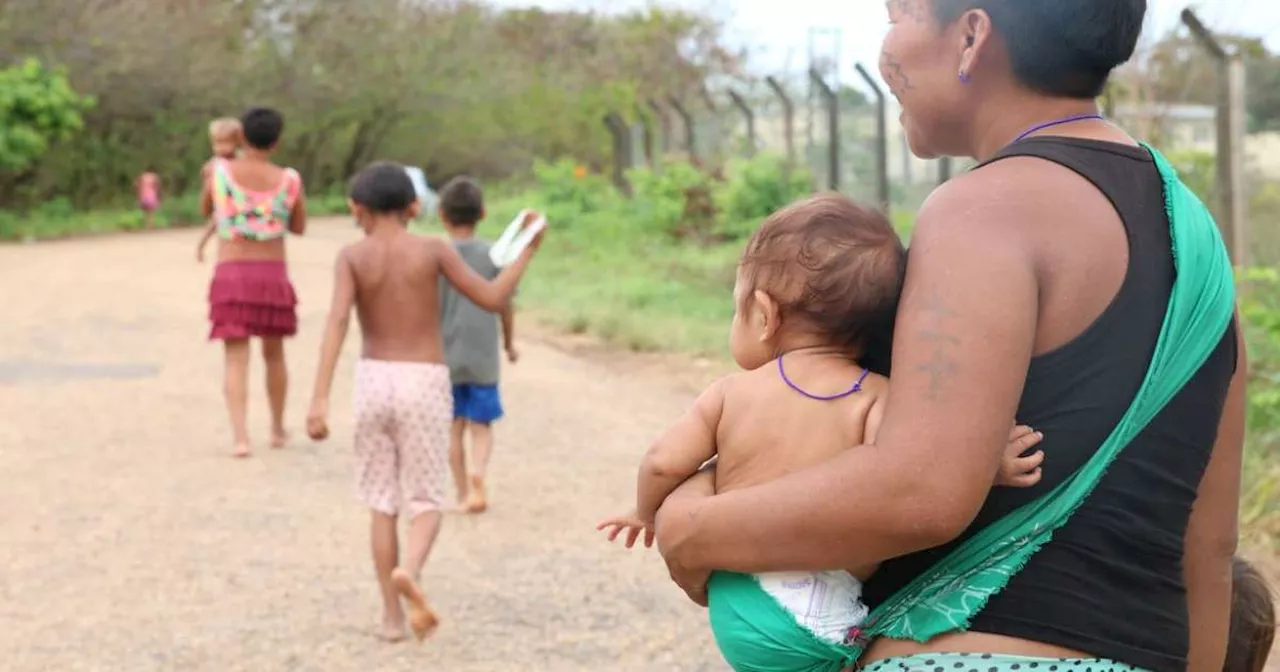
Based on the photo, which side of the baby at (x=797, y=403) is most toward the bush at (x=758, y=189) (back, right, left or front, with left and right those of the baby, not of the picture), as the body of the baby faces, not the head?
front

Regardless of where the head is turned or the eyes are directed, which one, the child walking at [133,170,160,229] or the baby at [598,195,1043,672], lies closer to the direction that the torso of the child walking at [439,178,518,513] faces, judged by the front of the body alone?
the child walking

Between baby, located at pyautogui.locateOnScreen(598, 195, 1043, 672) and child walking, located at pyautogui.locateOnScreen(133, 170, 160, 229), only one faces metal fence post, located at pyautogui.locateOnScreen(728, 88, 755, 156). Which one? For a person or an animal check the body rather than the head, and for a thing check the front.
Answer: the baby

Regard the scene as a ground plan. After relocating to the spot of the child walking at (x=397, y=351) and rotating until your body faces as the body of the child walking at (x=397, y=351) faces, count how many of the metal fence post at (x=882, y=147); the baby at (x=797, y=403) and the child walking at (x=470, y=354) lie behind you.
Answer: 1

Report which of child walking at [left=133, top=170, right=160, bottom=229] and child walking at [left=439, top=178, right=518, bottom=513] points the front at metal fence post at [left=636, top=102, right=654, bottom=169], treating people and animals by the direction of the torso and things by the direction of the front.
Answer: child walking at [left=439, top=178, right=518, bottom=513]

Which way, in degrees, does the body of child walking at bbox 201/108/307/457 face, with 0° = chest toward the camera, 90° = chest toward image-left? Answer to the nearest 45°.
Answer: approximately 180°

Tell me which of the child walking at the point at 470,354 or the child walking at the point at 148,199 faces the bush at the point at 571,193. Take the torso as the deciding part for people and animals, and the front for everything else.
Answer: the child walking at the point at 470,354

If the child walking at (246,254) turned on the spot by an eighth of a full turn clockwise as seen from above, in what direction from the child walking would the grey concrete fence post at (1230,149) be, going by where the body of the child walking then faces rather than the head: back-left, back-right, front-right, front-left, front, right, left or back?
front-right

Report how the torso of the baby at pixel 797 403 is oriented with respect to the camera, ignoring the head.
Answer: away from the camera

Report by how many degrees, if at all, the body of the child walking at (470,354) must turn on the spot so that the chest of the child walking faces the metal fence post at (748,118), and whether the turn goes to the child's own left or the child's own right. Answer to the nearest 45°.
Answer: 0° — they already face it

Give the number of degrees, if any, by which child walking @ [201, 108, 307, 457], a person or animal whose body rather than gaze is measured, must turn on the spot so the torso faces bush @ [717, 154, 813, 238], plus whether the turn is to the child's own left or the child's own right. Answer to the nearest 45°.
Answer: approximately 45° to the child's own right

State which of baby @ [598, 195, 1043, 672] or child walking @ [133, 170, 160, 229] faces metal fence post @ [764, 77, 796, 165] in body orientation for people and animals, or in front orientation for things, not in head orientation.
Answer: the baby

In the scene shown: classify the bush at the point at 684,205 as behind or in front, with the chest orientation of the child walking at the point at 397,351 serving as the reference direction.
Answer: in front

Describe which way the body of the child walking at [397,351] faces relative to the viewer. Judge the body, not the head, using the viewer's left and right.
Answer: facing away from the viewer

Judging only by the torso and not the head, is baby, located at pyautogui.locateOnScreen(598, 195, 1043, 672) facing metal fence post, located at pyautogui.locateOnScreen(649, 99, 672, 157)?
yes
